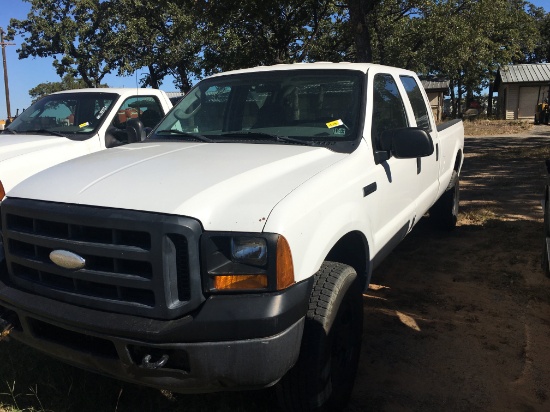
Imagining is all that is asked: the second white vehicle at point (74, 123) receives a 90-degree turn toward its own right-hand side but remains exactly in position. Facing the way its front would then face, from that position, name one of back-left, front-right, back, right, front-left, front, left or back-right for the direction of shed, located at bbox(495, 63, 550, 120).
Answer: right

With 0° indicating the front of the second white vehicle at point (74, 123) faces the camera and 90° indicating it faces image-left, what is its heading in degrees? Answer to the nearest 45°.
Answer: approximately 45°

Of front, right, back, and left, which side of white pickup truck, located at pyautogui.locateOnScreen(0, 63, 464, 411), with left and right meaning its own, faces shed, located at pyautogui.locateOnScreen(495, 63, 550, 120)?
back

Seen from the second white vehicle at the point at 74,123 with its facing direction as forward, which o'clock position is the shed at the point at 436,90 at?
The shed is roughly at 6 o'clock from the second white vehicle.

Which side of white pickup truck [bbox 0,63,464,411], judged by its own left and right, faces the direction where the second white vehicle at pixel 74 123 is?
right

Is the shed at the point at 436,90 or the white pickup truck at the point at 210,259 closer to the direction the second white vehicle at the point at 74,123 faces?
the white pickup truck

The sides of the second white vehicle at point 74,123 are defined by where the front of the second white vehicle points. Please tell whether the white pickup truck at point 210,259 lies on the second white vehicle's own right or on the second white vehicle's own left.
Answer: on the second white vehicle's own left
